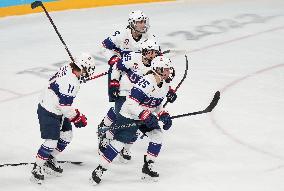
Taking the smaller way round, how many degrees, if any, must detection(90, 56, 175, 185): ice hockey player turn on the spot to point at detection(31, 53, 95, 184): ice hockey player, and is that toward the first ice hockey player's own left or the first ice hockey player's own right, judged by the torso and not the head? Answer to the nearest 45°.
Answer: approximately 135° to the first ice hockey player's own right

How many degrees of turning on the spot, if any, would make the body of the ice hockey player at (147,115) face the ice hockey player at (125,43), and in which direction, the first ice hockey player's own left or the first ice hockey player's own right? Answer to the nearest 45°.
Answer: approximately 135° to the first ice hockey player's own left

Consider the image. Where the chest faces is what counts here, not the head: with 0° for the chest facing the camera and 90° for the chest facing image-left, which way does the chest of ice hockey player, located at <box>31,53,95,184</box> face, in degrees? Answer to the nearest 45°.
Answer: approximately 270°

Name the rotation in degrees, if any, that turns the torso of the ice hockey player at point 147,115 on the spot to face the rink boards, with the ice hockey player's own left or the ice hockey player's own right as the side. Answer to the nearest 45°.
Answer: approximately 135° to the ice hockey player's own left

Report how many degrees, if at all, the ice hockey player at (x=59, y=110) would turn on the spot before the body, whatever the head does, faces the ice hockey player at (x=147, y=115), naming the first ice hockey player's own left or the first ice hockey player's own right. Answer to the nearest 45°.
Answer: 0° — they already face them

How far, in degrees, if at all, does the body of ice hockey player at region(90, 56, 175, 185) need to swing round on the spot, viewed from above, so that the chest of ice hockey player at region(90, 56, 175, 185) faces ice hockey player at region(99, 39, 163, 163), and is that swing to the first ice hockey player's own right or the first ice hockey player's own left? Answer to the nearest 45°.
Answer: approximately 135° to the first ice hockey player's own left

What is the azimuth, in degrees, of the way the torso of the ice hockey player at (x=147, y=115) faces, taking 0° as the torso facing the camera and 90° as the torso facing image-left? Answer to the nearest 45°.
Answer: approximately 315°

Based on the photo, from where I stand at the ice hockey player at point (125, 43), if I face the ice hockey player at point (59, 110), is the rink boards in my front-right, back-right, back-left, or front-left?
back-right

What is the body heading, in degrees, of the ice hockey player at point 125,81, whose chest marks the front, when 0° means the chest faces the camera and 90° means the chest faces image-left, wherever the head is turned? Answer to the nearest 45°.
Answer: approximately 315°
